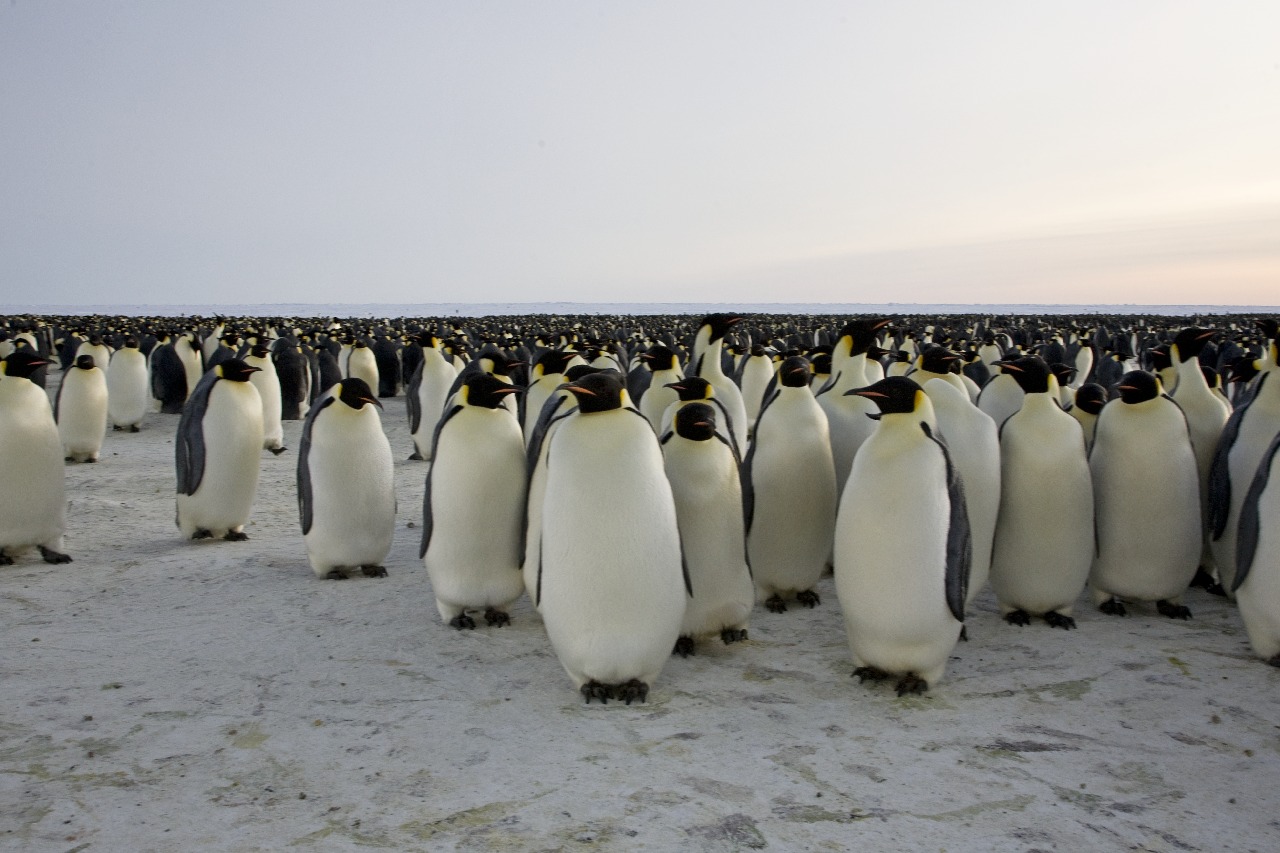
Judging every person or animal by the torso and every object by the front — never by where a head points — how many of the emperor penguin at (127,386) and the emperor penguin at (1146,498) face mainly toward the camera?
2

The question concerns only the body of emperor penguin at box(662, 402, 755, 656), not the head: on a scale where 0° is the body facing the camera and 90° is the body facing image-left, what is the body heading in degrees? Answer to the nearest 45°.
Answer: approximately 0°

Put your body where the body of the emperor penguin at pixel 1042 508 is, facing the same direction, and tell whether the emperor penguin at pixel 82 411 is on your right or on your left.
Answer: on your right

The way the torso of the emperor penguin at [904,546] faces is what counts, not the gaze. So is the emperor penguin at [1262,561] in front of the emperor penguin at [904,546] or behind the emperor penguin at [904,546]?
behind

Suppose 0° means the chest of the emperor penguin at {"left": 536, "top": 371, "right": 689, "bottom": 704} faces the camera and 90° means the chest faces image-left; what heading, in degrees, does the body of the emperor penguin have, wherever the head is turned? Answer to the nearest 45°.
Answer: approximately 0°

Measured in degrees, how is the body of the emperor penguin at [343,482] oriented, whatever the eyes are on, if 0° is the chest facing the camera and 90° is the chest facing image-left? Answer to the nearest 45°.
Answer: approximately 315°
